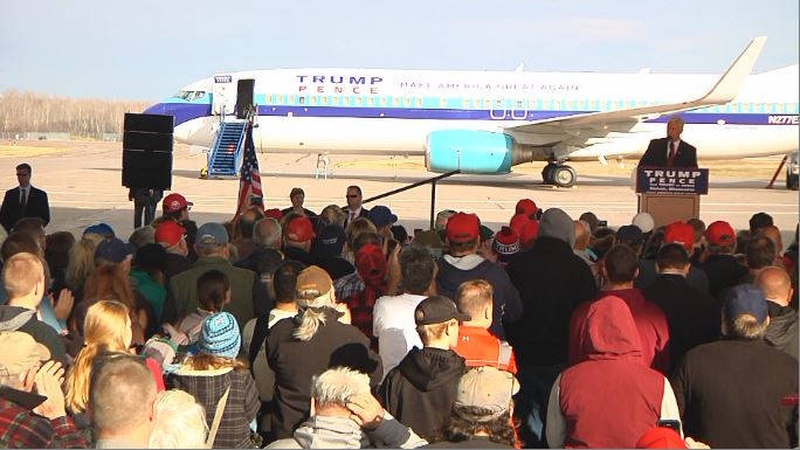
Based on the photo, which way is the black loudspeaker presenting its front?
toward the camera

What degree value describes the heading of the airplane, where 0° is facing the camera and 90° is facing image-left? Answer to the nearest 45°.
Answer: approximately 90°

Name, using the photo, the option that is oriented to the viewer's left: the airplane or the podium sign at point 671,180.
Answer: the airplane

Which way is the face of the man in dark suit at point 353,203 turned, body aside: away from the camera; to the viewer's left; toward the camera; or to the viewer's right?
toward the camera

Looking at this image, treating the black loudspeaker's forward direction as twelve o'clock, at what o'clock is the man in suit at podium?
The man in suit at podium is roughly at 10 o'clock from the black loudspeaker.

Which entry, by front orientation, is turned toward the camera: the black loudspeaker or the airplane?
the black loudspeaker

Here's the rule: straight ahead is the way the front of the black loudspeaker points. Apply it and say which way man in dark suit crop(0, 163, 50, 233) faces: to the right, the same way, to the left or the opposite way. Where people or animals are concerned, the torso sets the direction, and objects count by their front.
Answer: the same way

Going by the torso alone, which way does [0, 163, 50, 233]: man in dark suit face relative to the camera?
toward the camera

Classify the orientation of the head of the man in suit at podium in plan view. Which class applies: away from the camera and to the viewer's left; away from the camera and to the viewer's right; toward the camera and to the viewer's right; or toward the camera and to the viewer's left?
toward the camera and to the viewer's left

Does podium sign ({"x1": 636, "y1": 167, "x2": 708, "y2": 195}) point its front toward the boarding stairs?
no

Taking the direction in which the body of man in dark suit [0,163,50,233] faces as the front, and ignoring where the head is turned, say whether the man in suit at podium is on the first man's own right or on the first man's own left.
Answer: on the first man's own left

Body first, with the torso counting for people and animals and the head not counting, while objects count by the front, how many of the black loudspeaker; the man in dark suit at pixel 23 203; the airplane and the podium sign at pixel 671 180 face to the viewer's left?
1

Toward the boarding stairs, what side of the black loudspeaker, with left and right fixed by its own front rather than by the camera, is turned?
back

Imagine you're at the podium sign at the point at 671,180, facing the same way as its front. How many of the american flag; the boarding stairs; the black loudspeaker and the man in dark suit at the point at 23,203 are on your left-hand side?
0

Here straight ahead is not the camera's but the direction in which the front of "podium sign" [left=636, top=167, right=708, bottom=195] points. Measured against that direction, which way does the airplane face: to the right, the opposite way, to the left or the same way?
to the right
